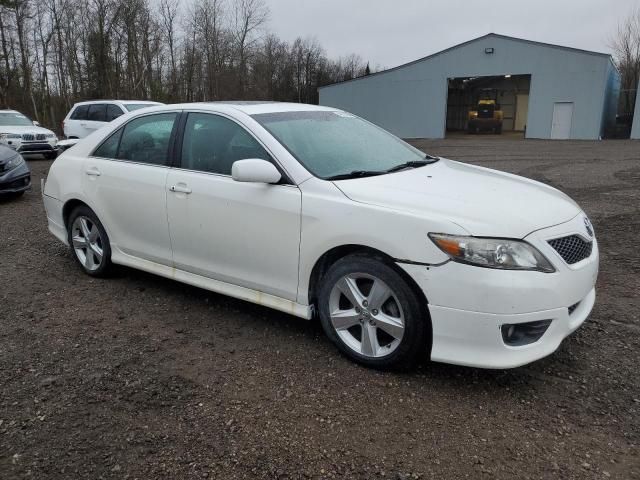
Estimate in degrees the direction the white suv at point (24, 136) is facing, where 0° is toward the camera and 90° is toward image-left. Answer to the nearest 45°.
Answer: approximately 315°

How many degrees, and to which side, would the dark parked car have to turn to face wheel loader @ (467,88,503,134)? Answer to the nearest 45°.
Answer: approximately 90° to its left

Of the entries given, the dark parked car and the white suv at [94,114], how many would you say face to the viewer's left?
0

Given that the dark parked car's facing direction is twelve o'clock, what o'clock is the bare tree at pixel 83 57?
The bare tree is roughly at 8 o'clock from the dark parked car.

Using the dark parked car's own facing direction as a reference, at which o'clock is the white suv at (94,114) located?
The white suv is roughly at 8 o'clock from the dark parked car.

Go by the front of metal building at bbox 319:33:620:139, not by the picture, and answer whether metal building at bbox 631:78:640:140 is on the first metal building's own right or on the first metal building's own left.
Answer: on the first metal building's own left

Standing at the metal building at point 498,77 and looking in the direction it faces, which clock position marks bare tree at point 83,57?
The bare tree is roughly at 3 o'clock from the metal building.

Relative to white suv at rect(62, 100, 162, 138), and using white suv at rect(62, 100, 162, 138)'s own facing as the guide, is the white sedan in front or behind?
in front

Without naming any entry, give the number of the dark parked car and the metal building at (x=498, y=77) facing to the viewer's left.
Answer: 0

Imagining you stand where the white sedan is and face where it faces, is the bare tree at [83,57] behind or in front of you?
behind

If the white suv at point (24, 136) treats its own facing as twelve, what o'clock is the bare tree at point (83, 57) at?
The bare tree is roughly at 8 o'clock from the white suv.

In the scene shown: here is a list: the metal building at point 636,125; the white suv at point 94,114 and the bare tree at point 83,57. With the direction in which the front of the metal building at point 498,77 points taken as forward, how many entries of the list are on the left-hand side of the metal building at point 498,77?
1

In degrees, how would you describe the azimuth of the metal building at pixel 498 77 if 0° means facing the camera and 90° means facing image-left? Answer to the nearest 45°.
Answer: approximately 0°

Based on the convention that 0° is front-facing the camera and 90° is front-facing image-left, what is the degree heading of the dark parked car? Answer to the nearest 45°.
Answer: approximately 315°

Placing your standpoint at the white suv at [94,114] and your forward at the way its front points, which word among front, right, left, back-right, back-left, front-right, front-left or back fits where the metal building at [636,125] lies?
front-left

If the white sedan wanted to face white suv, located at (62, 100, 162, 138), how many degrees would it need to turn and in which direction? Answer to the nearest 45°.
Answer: approximately 180°

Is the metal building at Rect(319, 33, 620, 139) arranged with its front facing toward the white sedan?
yes
